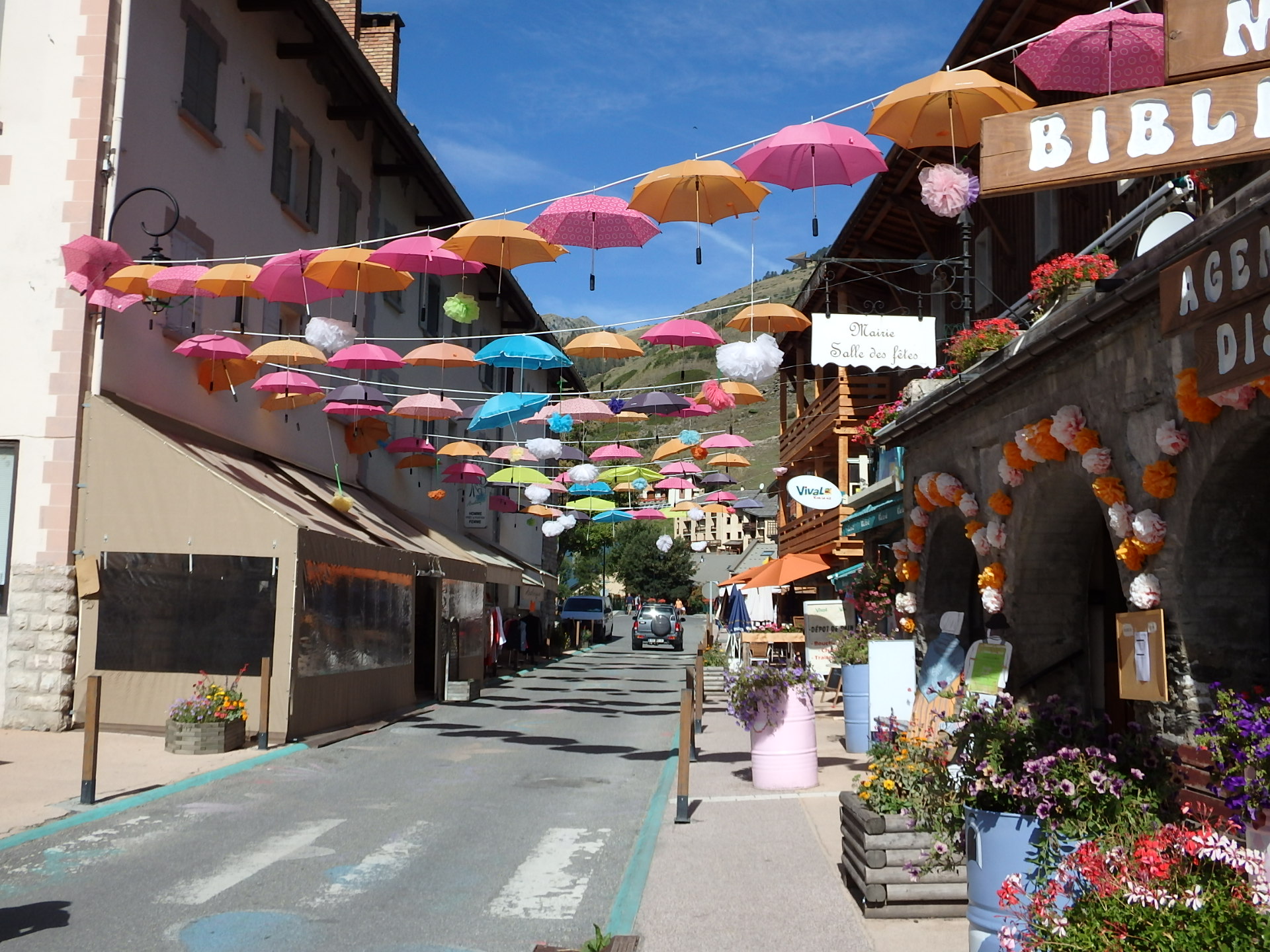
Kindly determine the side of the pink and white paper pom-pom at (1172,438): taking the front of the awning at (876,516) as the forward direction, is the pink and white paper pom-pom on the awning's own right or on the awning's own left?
on the awning's own left

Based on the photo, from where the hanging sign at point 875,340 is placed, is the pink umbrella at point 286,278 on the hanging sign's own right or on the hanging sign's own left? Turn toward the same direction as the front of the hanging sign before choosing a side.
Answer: on the hanging sign's own right

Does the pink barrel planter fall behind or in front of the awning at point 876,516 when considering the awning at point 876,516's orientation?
in front

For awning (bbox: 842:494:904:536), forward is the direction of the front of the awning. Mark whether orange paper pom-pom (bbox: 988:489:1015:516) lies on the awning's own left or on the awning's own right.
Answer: on the awning's own left

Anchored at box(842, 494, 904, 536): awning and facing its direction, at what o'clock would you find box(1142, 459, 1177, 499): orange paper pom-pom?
The orange paper pom-pom is roughly at 10 o'clock from the awning.

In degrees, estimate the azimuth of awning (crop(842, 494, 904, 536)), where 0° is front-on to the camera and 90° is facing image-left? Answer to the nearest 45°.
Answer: approximately 45°

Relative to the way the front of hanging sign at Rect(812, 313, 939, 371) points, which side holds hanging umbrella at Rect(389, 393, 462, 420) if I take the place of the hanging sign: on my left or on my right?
on my right

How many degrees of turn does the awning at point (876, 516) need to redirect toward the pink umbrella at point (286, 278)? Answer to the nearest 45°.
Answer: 0° — it already faces it

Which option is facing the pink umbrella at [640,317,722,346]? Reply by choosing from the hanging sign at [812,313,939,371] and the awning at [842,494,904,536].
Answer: the awning

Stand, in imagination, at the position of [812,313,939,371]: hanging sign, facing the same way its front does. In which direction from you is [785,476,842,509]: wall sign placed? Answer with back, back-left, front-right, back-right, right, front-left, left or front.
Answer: back

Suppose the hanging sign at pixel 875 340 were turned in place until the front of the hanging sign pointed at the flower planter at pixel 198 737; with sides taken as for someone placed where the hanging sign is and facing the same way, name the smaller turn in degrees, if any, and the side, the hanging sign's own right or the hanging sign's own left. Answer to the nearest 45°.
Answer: approximately 90° to the hanging sign's own right

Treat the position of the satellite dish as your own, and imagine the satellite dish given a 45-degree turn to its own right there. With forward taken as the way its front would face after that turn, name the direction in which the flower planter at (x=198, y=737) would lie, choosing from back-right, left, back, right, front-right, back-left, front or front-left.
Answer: front

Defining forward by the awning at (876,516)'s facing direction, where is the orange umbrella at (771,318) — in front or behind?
in front

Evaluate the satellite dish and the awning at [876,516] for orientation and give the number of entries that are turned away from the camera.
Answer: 0

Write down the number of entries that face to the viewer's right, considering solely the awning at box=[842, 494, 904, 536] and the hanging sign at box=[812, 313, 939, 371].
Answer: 0
